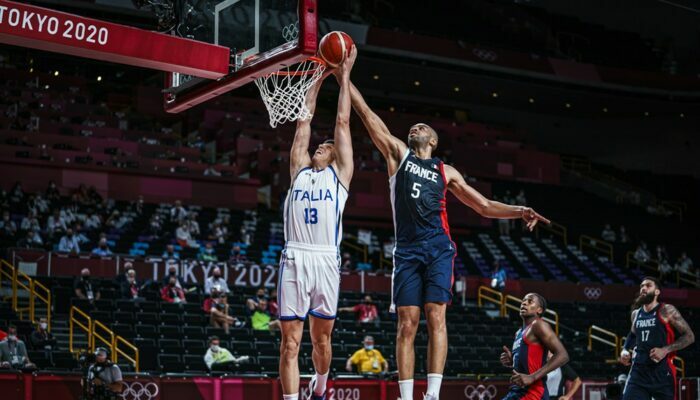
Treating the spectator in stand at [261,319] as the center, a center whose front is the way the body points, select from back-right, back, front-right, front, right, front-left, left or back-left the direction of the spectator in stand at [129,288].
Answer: back-right

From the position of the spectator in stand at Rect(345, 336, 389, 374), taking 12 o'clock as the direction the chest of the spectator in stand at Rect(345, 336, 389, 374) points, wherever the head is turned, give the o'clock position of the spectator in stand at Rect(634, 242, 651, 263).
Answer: the spectator in stand at Rect(634, 242, 651, 263) is roughly at 7 o'clock from the spectator in stand at Rect(345, 336, 389, 374).

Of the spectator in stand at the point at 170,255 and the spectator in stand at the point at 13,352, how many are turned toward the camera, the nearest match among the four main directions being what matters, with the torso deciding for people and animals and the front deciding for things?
2

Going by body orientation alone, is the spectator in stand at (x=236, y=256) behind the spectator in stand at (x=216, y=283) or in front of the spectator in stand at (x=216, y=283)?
behind

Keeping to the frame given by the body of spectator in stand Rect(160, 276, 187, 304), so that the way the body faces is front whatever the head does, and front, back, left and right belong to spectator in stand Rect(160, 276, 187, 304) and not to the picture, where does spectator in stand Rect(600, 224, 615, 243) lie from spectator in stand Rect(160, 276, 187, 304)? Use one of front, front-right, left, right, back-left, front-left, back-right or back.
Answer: back-left

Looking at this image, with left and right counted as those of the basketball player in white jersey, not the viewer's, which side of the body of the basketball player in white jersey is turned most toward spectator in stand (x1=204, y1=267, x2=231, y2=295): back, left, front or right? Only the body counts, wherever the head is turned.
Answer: back

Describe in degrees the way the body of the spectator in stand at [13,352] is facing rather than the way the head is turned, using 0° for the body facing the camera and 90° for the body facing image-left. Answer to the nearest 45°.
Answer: approximately 0°

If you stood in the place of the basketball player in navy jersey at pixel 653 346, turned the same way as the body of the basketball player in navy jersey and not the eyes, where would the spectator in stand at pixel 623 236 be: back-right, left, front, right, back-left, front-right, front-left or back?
back-right
